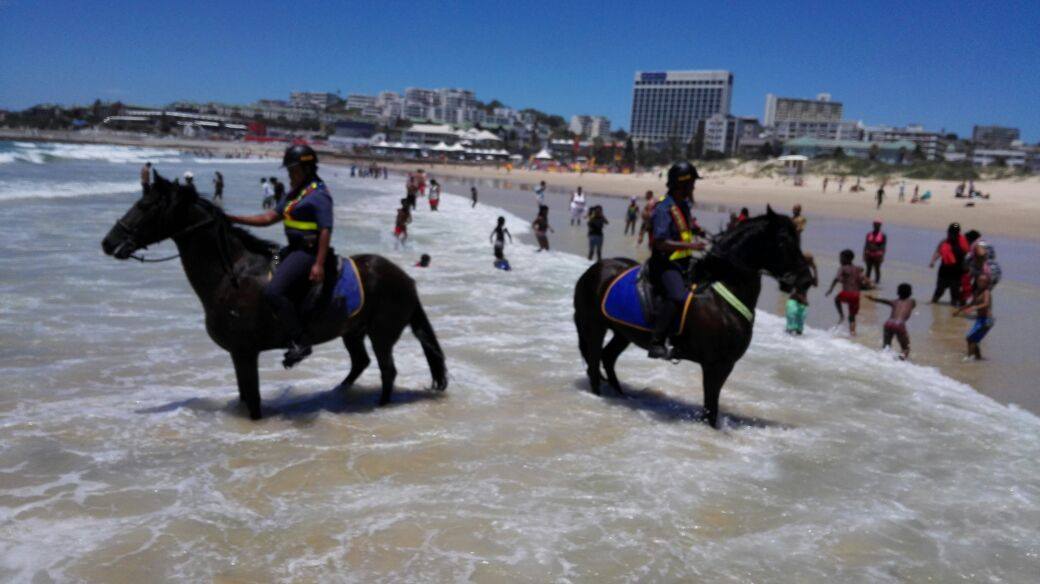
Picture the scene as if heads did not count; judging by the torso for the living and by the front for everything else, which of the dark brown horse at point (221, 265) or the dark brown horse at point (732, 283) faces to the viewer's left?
the dark brown horse at point (221, 265)

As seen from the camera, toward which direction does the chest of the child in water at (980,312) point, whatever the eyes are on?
to the viewer's left

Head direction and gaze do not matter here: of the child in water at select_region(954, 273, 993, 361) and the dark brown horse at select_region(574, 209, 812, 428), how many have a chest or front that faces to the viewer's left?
1

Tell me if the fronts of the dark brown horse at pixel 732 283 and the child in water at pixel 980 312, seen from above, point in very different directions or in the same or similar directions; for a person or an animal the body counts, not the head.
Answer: very different directions

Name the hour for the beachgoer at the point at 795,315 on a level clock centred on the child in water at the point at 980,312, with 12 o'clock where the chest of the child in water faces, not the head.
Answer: The beachgoer is roughly at 12 o'clock from the child in water.

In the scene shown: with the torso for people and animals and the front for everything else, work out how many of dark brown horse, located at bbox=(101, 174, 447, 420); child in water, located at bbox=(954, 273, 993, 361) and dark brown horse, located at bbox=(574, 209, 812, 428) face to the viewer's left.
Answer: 2

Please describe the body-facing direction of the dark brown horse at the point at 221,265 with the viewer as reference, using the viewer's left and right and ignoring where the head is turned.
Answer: facing to the left of the viewer

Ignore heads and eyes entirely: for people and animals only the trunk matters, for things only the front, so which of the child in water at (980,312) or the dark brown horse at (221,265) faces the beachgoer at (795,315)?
the child in water

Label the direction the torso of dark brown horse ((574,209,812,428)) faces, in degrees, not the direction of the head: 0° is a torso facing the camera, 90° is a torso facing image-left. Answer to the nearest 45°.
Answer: approximately 315°
